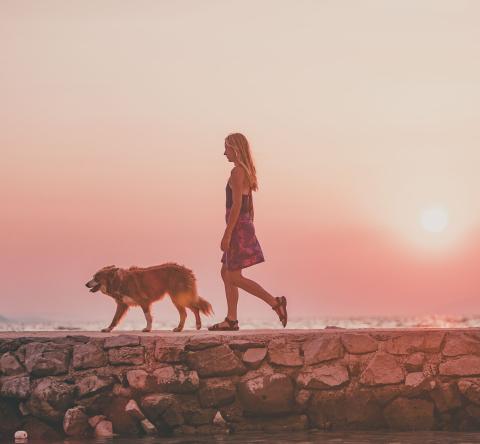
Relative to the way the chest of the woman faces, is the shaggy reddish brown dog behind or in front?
in front

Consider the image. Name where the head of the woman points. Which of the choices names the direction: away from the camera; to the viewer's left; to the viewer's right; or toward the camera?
to the viewer's left

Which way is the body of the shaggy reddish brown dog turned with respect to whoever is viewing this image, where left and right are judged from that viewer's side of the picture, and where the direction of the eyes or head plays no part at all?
facing to the left of the viewer

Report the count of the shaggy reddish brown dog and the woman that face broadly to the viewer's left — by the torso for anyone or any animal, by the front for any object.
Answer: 2

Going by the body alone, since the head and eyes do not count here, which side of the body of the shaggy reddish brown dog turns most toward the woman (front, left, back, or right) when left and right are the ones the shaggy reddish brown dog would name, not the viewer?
back

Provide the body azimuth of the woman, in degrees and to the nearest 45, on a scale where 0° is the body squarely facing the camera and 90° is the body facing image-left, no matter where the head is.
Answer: approximately 90°
